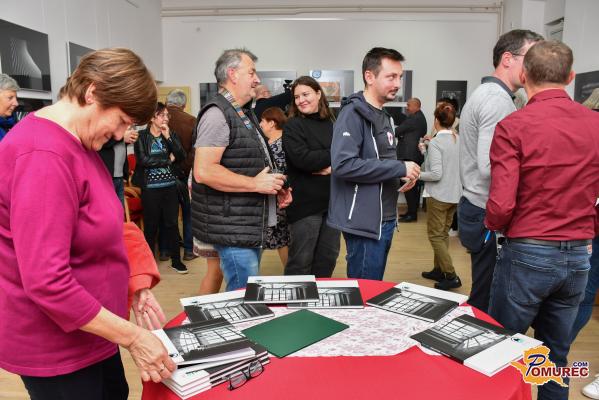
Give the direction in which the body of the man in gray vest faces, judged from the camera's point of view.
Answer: to the viewer's right

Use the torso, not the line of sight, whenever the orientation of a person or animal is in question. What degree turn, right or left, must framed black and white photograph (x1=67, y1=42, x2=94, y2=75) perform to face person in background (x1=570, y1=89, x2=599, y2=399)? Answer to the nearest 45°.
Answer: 0° — it already faces them

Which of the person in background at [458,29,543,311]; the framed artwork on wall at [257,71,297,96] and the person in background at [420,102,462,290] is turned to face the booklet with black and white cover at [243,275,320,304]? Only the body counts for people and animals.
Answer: the framed artwork on wall

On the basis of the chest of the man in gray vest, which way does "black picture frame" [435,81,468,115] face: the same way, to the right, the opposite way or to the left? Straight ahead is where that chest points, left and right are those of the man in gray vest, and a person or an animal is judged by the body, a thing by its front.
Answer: to the right

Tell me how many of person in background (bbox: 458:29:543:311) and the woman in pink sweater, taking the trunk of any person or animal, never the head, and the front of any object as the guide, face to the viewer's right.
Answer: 2

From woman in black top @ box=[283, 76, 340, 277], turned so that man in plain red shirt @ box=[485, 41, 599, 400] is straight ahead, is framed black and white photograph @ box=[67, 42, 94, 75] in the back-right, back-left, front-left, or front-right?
back-right

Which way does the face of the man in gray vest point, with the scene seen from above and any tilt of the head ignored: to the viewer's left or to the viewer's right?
to the viewer's right

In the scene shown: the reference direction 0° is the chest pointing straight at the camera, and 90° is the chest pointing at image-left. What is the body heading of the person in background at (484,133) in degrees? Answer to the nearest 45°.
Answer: approximately 270°
